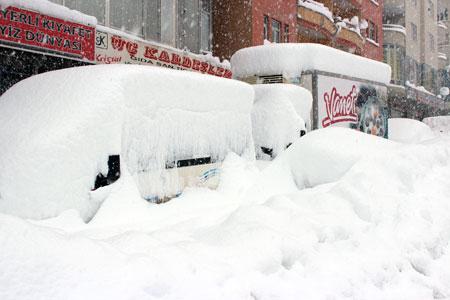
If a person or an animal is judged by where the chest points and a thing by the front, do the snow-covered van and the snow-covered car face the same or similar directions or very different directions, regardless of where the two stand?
same or similar directions

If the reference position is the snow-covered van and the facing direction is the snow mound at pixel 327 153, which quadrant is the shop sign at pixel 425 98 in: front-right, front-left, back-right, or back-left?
front-left

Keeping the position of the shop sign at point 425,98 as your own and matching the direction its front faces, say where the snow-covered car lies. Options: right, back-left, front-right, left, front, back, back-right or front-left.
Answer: front-right

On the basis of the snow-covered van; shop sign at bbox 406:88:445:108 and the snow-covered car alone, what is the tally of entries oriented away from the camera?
0
